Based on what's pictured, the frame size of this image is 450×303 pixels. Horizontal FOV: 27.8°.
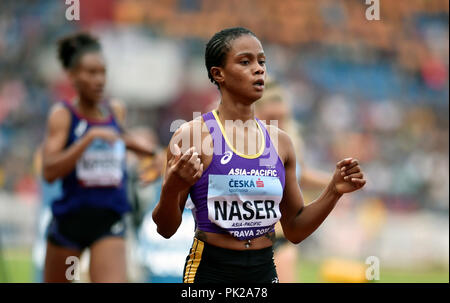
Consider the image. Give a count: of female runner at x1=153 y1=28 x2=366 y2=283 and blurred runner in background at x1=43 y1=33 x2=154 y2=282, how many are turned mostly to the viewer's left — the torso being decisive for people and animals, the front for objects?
0

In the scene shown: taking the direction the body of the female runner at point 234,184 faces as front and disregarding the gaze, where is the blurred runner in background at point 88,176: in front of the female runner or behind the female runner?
behind

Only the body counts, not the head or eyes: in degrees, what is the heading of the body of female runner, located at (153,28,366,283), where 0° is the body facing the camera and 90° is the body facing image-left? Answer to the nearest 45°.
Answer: approximately 315°

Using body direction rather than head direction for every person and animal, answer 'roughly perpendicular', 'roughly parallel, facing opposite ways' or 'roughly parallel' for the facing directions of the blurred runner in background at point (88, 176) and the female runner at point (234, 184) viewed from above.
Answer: roughly parallel

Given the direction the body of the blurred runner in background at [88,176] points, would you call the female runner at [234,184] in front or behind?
in front

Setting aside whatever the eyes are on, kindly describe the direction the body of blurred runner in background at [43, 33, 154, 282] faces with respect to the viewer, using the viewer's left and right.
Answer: facing the viewer and to the right of the viewer

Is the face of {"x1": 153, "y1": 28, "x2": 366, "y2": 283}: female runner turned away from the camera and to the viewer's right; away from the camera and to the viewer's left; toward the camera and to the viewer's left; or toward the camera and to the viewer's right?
toward the camera and to the viewer's right
